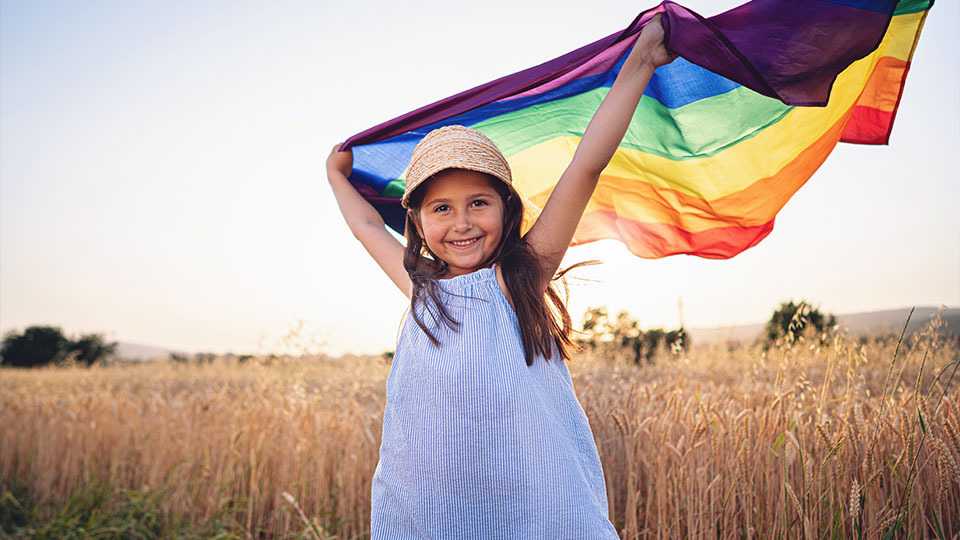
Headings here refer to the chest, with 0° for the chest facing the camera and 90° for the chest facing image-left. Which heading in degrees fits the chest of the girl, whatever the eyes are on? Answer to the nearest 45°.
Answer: approximately 0°

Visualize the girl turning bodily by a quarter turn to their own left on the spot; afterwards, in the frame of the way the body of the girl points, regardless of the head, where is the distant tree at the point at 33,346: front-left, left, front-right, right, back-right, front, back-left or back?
back-left
